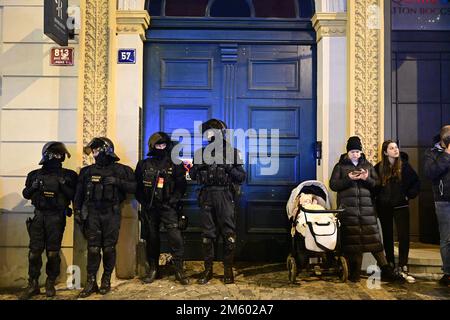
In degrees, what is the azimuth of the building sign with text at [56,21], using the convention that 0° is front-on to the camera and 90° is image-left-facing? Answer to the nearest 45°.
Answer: approximately 315°

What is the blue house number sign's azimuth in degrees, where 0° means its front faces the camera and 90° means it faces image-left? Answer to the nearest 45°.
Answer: approximately 0°

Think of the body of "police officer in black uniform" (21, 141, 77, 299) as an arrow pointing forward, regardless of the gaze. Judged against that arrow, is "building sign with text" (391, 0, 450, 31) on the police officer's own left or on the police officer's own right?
on the police officer's own left

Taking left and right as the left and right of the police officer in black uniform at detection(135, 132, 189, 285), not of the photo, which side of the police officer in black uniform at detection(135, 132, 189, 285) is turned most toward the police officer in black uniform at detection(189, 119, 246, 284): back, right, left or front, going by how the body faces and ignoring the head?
left

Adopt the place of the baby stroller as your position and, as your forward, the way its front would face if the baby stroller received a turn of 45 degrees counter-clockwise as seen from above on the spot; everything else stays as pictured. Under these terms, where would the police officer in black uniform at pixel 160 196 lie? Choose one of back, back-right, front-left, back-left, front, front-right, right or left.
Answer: back-right

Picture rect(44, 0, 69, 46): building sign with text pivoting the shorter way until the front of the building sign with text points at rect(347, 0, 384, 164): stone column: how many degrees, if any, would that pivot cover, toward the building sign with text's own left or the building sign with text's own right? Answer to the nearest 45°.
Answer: approximately 45° to the building sign with text's own left
